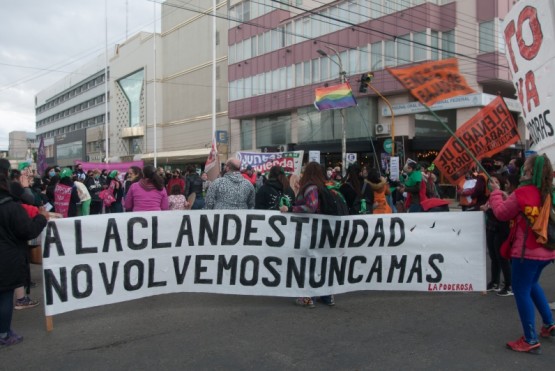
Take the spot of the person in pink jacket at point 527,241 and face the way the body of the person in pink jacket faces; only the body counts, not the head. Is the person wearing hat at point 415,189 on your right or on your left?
on your right

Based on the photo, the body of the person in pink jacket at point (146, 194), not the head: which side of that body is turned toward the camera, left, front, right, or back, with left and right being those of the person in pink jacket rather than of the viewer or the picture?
back

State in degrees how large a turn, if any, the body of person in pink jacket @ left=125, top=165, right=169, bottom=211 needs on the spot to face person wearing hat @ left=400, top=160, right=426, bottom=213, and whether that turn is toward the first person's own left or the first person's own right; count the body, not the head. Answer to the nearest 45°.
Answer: approximately 90° to the first person's own right

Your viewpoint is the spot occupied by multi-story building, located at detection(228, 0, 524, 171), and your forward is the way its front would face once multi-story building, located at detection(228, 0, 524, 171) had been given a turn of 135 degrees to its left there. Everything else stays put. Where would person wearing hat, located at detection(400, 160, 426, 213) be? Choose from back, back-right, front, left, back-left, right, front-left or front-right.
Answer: right

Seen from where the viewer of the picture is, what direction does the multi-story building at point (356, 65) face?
facing the viewer and to the left of the viewer

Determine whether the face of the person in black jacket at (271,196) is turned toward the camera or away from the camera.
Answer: away from the camera

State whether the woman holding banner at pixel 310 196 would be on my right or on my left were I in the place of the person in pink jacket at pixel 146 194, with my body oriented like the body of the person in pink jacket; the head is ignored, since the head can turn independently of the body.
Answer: on my right

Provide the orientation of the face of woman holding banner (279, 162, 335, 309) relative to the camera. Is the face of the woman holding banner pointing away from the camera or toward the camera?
away from the camera

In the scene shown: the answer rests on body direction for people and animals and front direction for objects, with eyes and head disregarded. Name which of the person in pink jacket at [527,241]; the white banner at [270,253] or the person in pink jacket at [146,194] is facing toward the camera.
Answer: the white banner

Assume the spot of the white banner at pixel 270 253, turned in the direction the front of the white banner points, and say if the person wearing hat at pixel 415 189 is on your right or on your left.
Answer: on your left

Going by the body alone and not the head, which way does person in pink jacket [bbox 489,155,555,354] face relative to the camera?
to the viewer's left

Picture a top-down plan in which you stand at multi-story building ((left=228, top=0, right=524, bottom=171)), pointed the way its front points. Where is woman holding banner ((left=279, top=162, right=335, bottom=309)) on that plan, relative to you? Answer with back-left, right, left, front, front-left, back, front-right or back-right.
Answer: front-left

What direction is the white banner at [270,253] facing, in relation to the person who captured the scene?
facing the viewer

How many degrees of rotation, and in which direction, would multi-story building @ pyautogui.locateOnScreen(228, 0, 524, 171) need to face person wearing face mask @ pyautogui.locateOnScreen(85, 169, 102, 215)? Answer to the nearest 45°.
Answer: approximately 45° to its left
